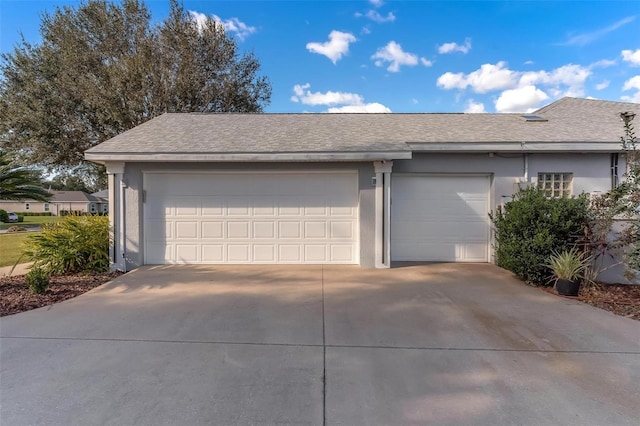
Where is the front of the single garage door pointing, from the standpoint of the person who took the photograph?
facing the viewer

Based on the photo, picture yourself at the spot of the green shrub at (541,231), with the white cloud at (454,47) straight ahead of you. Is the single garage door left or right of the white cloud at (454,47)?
left

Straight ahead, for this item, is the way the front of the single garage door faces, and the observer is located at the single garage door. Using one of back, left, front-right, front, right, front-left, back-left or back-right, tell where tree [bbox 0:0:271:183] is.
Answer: right

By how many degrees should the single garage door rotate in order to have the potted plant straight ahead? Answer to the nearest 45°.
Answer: approximately 45° to its left

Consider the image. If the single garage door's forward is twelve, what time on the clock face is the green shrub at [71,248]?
The green shrub is roughly at 2 o'clock from the single garage door.

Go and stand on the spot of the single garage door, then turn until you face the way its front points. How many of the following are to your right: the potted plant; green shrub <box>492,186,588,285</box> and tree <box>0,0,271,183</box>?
1

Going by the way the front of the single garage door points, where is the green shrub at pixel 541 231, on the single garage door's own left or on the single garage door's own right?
on the single garage door's own left
